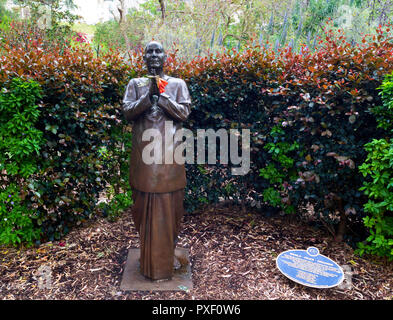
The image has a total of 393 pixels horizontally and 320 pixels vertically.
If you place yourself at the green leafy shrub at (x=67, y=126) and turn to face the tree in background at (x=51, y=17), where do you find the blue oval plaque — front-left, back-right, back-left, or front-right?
back-right

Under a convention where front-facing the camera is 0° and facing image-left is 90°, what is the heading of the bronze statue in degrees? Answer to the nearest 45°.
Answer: approximately 0°

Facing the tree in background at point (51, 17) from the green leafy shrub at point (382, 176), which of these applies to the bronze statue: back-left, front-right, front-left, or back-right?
front-left

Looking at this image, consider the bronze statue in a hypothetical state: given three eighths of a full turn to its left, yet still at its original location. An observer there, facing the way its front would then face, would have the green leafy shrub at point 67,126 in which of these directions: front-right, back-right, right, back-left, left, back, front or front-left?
left

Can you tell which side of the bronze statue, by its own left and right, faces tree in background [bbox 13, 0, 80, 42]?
back

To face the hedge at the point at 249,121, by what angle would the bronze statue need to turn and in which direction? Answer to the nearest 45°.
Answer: approximately 135° to its left

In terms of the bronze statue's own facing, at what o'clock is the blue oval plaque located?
The blue oval plaque is roughly at 9 o'clock from the bronze statue.

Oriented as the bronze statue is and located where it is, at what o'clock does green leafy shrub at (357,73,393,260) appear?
The green leafy shrub is roughly at 9 o'clock from the bronze statue.
